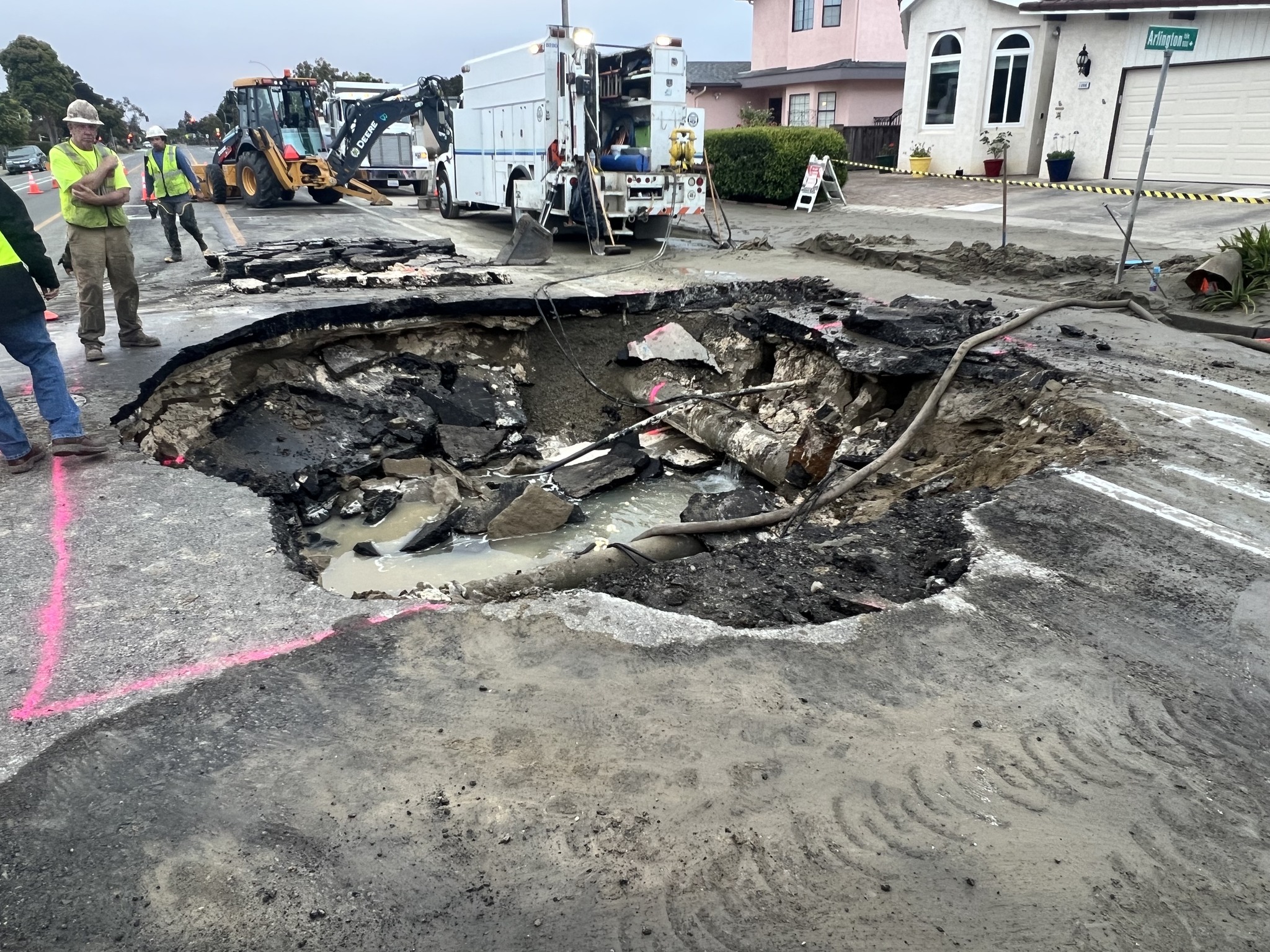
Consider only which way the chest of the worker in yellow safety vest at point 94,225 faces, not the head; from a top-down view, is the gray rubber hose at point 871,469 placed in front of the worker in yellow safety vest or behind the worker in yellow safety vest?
in front

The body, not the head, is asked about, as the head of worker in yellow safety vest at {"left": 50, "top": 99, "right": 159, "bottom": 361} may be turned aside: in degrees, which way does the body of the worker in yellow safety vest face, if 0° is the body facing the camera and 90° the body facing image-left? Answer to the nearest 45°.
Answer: approximately 315°

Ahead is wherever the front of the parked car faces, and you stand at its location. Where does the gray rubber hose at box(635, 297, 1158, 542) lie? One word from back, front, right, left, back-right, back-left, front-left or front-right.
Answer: front

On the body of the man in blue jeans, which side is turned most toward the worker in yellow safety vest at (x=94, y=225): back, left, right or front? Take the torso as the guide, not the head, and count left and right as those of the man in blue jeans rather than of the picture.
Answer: left

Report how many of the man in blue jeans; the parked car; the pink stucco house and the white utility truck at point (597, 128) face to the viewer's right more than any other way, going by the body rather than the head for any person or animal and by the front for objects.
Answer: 1

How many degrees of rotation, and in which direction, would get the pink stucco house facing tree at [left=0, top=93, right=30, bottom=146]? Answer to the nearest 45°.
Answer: approximately 45° to its right

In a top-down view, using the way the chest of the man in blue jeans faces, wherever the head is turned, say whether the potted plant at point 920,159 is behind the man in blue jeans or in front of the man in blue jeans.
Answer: in front

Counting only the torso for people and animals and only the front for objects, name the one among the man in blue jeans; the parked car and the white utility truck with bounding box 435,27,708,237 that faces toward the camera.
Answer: the parked car

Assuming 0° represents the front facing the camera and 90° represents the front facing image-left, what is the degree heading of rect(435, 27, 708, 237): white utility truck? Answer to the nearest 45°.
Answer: approximately 135°

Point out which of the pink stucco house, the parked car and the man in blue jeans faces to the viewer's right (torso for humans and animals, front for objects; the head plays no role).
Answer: the man in blue jeans

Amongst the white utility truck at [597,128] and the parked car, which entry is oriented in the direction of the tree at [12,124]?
the white utility truck

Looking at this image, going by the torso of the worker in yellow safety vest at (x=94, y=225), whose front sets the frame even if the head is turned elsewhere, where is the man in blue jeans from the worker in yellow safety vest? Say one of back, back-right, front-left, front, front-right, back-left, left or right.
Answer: front-right

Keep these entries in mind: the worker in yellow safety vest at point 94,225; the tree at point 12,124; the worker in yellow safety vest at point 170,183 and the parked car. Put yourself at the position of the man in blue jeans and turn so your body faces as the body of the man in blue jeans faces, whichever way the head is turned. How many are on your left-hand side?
4

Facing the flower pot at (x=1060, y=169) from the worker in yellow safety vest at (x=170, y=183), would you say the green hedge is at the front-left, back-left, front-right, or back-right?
front-left

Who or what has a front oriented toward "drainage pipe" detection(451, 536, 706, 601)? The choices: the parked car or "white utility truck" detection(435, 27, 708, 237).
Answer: the parked car

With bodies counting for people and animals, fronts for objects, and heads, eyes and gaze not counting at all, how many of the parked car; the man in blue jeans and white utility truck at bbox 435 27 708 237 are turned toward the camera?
1

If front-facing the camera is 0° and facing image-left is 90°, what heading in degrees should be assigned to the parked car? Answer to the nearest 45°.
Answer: approximately 0°

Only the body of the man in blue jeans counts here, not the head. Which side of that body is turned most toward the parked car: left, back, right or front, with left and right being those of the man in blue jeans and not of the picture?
left

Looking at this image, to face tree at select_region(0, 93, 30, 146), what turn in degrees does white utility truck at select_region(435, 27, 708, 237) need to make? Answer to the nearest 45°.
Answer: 0° — it already faces it

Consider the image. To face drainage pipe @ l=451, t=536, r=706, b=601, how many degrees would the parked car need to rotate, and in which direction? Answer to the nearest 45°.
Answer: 0° — it already faces it

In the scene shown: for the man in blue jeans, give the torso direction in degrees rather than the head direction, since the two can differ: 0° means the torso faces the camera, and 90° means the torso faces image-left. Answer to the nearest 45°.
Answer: approximately 270°
